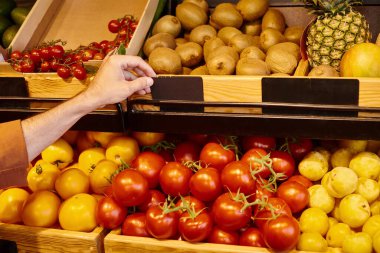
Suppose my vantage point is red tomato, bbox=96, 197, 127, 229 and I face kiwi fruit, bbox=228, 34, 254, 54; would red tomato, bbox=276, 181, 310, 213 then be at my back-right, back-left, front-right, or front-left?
front-right

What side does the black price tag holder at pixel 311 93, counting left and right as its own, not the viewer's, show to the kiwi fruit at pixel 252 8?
back

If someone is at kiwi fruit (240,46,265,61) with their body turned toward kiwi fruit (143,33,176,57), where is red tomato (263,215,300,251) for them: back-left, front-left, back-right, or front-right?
back-left

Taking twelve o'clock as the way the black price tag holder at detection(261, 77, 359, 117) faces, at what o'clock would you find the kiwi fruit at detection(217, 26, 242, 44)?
The kiwi fruit is roughly at 5 o'clock from the black price tag holder.

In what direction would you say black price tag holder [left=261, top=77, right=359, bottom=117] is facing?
toward the camera

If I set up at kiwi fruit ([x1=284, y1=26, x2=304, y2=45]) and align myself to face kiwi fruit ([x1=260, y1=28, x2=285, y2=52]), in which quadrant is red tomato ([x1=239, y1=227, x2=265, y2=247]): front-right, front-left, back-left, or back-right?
front-left

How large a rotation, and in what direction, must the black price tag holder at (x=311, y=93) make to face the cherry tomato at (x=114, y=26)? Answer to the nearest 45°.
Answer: approximately 135° to its right

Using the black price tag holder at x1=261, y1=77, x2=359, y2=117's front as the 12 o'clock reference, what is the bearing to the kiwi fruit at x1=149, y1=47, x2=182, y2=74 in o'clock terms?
The kiwi fruit is roughly at 4 o'clock from the black price tag holder.

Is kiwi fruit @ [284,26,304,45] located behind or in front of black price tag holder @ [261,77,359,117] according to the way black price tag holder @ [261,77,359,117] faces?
behind
